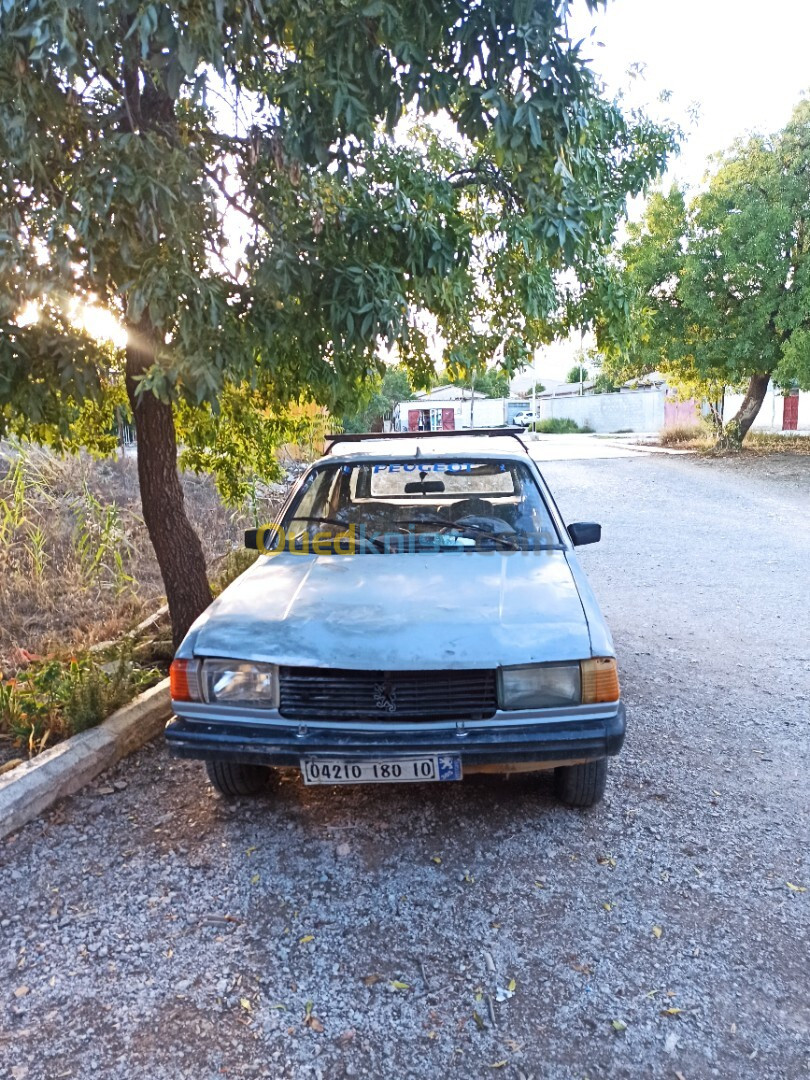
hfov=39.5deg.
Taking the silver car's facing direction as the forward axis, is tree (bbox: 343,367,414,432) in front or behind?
behind

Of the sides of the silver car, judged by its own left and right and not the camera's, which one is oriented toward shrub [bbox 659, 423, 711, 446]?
back

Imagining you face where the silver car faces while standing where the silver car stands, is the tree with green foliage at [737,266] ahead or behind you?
behind

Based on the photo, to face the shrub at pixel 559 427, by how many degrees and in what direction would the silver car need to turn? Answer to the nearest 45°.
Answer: approximately 180°

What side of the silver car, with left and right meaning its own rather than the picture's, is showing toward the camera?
front

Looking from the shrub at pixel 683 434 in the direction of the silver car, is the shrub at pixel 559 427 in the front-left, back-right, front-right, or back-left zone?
back-right
